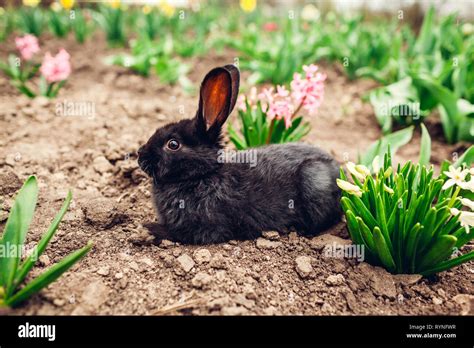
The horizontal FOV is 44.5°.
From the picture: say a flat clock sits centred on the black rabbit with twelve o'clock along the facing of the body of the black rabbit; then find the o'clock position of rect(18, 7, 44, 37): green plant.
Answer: The green plant is roughly at 2 o'clock from the black rabbit.

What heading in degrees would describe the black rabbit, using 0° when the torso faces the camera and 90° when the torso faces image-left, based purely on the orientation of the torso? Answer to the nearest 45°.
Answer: approximately 90°

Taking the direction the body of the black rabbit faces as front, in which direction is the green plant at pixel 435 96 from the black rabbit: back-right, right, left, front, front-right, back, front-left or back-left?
back-right

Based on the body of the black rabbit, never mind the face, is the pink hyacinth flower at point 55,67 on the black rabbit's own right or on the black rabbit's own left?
on the black rabbit's own right

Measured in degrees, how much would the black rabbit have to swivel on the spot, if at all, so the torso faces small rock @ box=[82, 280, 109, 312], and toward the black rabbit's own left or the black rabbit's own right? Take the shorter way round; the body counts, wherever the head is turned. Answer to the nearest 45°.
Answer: approximately 45° to the black rabbit's own left

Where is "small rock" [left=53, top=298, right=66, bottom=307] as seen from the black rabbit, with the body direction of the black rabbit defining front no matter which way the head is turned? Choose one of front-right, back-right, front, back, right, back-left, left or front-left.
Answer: front-left

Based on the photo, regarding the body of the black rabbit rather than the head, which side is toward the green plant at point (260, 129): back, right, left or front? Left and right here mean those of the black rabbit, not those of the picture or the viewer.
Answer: right

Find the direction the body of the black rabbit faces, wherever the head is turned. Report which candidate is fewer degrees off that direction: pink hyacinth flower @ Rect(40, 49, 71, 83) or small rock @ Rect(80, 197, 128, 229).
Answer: the small rock
